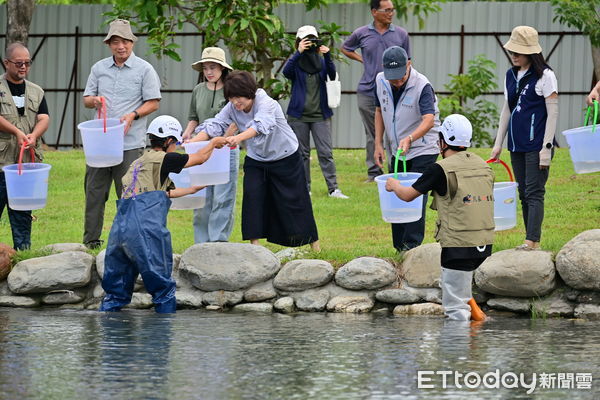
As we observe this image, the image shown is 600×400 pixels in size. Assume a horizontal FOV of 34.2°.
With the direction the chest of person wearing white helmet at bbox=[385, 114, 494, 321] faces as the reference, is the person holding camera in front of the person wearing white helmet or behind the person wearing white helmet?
in front

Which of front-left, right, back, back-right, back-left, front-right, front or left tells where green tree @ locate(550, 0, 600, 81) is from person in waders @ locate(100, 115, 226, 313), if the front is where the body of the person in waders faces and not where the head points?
front

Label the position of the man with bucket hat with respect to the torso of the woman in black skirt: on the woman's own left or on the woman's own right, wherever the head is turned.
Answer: on the woman's own right

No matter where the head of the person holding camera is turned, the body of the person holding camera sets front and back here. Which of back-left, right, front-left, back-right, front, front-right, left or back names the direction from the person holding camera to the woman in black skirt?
front

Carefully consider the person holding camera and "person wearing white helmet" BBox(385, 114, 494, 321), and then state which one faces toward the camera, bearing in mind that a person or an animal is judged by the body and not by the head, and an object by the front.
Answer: the person holding camera

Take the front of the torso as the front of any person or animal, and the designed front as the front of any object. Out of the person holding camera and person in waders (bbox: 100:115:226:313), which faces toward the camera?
the person holding camera

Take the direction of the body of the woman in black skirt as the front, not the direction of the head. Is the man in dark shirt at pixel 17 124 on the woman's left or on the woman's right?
on the woman's right

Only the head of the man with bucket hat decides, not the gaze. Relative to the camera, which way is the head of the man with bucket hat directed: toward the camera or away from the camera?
toward the camera

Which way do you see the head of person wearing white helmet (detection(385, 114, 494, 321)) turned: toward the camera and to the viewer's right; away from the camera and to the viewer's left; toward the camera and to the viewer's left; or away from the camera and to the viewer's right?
away from the camera and to the viewer's left

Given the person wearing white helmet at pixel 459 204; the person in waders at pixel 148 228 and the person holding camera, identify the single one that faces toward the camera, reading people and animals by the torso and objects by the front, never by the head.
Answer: the person holding camera

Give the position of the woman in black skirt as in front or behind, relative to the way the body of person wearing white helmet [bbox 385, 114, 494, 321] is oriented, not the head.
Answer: in front

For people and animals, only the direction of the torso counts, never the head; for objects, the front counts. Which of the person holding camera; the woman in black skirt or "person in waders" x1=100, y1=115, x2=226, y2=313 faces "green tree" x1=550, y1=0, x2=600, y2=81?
the person in waders

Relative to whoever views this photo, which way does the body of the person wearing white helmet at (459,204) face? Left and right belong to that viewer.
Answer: facing away from the viewer and to the left of the viewer

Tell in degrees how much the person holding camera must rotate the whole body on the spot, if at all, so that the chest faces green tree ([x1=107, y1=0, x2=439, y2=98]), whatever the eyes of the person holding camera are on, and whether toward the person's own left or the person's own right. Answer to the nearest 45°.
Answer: approximately 135° to the person's own right

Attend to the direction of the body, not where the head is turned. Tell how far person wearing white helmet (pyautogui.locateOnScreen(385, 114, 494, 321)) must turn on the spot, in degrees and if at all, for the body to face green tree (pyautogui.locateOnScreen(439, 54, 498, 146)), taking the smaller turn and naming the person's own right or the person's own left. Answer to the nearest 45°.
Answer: approximately 45° to the person's own right

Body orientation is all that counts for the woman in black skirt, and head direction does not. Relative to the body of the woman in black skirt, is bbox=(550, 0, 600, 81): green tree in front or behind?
behind

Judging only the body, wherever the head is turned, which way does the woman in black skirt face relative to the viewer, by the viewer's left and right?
facing the viewer and to the left of the viewer

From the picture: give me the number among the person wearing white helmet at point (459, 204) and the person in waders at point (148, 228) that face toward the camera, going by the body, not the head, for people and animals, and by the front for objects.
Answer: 0

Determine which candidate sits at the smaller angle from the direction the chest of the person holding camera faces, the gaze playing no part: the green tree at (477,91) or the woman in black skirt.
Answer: the woman in black skirt
